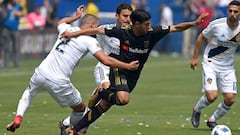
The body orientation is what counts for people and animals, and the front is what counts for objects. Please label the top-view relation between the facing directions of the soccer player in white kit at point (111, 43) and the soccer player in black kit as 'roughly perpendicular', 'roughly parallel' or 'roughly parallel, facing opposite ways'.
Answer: roughly parallel

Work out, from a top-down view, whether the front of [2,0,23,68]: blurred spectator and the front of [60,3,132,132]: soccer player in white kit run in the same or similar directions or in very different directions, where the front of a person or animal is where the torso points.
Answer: same or similar directions

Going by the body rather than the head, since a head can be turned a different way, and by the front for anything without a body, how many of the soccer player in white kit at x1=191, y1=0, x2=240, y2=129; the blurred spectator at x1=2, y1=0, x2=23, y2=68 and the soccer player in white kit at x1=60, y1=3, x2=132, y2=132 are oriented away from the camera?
0

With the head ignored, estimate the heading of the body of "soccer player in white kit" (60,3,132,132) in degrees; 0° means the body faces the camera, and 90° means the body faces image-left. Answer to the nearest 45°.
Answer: approximately 315°

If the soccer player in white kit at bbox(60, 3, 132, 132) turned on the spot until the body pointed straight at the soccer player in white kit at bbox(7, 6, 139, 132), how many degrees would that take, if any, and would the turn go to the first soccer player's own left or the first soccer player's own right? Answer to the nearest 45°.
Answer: approximately 90° to the first soccer player's own right
